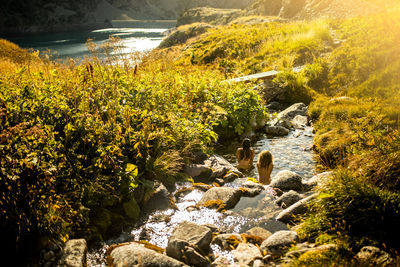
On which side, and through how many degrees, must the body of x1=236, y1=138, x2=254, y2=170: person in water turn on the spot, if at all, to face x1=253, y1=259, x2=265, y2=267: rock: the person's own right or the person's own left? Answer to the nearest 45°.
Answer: approximately 180°

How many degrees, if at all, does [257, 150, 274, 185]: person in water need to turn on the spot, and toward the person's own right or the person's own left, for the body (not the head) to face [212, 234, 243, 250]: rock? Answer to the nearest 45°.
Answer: approximately 180°

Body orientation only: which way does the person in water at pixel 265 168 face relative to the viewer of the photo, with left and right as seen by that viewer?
facing away from the viewer

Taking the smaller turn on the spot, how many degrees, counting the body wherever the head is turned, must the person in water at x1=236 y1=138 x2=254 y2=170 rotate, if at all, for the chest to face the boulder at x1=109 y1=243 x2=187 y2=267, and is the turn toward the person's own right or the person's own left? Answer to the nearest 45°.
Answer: approximately 180°

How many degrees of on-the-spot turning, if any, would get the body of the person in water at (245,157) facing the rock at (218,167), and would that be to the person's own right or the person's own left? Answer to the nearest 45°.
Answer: approximately 135° to the person's own left

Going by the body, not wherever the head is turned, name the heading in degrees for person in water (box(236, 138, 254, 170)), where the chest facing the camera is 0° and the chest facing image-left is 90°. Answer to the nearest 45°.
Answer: approximately 180°

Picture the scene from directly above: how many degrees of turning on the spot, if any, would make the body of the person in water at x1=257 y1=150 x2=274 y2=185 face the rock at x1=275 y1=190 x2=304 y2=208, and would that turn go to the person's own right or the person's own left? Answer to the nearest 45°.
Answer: approximately 180°

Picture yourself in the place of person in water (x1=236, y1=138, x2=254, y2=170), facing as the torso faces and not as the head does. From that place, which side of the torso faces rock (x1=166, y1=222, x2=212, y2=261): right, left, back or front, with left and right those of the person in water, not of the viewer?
back

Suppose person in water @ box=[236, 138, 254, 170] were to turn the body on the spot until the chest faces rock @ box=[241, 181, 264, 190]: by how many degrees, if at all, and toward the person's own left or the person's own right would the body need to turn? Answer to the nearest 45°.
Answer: approximately 180°

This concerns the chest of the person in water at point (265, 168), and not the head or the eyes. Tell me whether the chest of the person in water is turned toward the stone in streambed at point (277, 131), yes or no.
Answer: yes

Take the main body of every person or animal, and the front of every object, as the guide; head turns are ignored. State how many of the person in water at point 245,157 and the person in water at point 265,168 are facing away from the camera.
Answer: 2

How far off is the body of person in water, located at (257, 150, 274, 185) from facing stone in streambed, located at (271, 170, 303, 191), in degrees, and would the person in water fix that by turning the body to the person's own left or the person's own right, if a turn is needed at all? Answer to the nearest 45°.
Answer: approximately 135° to the person's own right

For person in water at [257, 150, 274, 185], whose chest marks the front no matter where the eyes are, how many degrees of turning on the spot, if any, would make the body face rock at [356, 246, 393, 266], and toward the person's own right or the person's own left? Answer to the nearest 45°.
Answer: approximately 180°

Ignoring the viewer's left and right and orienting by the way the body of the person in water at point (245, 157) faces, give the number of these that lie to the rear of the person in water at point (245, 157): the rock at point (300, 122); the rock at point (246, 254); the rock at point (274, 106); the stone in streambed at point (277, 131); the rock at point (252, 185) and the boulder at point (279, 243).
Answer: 3

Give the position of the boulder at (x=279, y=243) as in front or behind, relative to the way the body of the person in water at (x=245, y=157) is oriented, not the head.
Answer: behind
